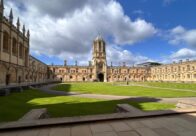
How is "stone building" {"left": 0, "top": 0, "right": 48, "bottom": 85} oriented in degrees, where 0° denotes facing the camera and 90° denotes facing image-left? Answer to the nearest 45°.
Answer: approximately 270°
